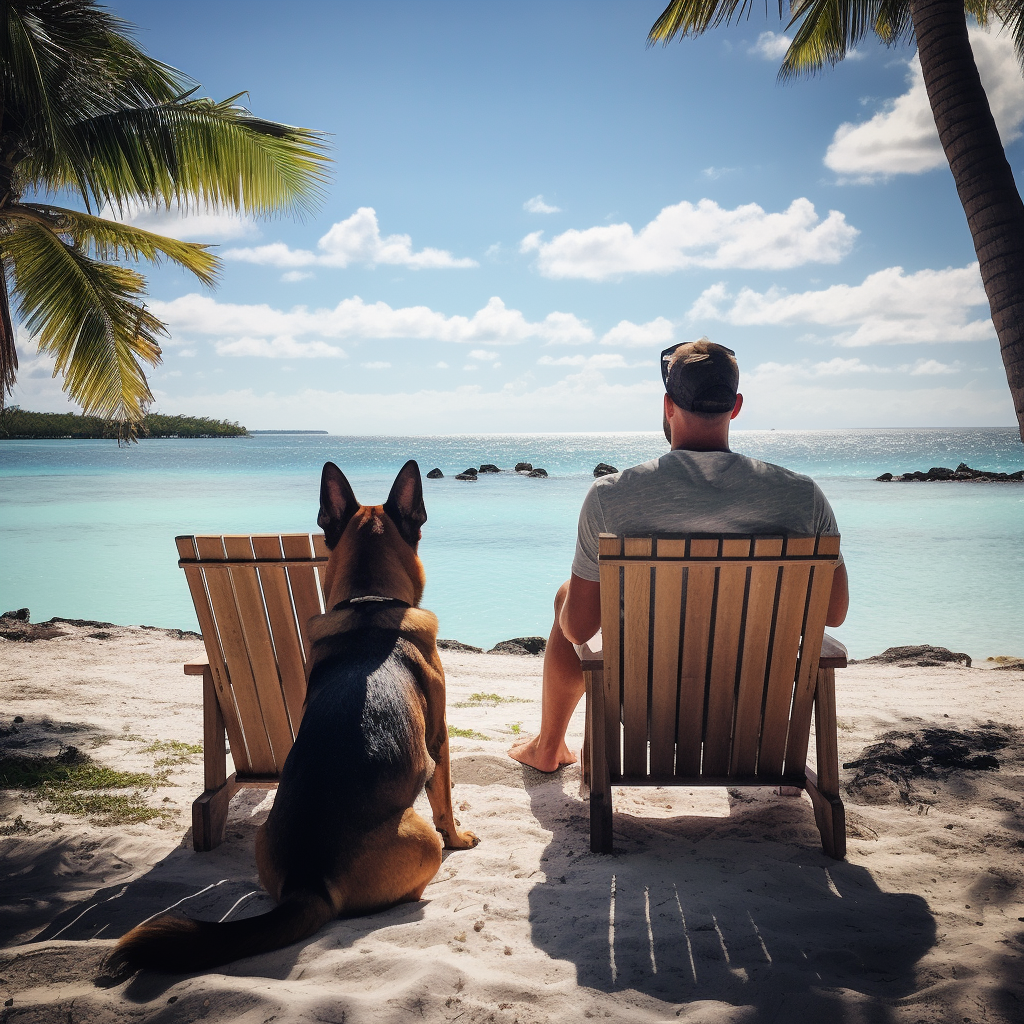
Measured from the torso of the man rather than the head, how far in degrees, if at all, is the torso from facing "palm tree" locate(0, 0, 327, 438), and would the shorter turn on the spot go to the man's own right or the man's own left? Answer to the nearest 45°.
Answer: approximately 45° to the man's own left

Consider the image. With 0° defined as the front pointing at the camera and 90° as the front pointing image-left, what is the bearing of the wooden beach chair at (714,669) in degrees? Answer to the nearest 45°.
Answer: approximately 180°

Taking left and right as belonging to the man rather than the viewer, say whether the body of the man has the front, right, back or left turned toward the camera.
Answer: back

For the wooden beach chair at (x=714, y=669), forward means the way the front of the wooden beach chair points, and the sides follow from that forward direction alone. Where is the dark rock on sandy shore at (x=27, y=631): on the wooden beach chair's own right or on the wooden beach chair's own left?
on the wooden beach chair's own left

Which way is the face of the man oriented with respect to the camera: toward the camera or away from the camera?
away from the camera

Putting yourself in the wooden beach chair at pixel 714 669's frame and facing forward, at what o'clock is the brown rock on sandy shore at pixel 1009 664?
The brown rock on sandy shore is roughly at 1 o'clock from the wooden beach chair.

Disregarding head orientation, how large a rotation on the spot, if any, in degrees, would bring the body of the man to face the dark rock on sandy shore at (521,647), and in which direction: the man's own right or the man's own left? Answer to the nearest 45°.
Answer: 0° — they already face it

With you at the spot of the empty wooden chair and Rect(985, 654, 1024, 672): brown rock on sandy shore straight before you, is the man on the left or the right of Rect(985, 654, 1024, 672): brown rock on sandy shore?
right

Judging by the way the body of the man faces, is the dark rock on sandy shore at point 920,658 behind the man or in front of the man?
in front
